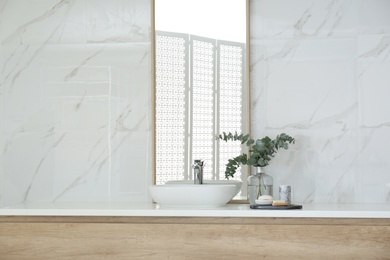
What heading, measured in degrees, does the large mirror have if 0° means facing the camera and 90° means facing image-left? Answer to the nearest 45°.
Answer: approximately 0°
